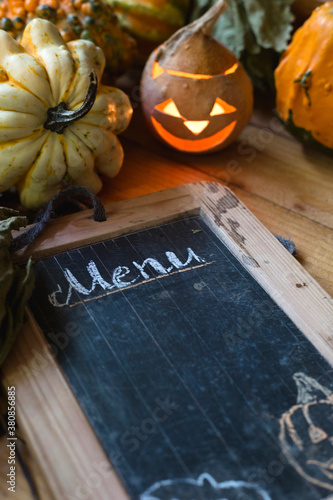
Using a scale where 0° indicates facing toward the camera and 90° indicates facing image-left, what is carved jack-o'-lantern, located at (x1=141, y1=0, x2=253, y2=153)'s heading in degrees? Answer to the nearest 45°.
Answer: approximately 0°
